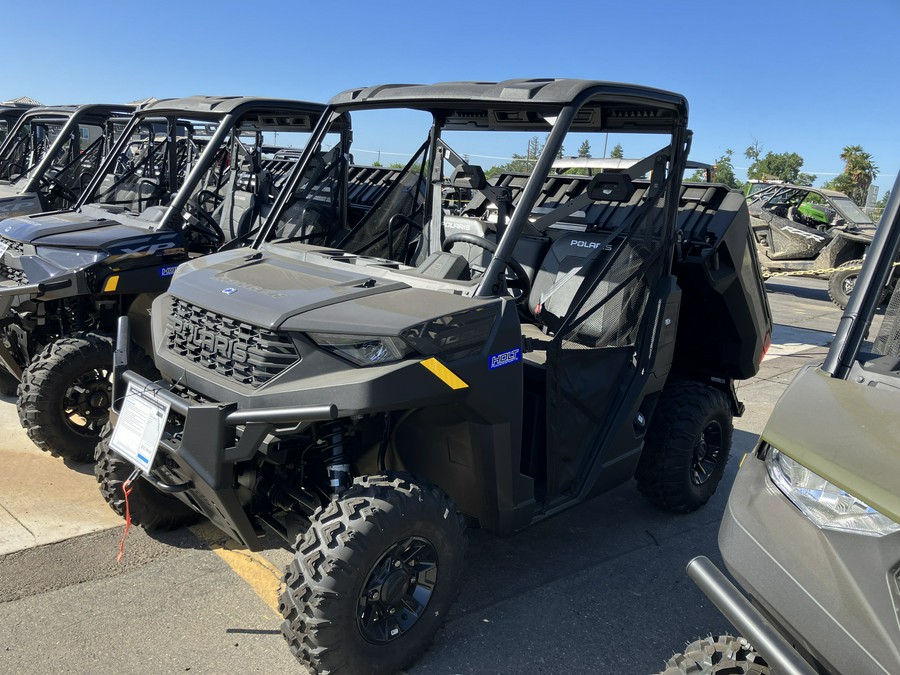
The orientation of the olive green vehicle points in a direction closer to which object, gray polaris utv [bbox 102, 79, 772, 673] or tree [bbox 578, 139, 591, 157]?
the gray polaris utv

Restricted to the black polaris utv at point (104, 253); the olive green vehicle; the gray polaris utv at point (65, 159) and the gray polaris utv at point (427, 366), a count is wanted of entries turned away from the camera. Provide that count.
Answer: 0

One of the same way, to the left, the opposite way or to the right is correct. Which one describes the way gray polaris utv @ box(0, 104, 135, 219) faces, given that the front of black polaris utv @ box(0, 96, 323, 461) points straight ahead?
the same way

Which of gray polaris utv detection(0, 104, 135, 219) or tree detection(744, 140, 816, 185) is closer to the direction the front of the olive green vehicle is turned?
the gray polaris utv

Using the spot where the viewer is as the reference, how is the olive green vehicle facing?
facing the viewer and to the left of the viewer

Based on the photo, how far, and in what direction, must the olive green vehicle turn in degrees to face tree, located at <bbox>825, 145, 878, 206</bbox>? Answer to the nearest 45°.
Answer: approximately 135° to its right

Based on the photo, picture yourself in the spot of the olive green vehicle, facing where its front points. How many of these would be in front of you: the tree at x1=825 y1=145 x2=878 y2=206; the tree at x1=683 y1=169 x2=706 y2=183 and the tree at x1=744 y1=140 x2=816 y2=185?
0

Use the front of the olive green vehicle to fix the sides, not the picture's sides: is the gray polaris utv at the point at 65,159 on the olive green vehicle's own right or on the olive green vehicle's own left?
on the olive green vehicle's own right

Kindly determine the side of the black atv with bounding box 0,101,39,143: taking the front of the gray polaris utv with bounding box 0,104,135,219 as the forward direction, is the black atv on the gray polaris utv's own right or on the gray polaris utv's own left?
on the gray polaris utv's own right

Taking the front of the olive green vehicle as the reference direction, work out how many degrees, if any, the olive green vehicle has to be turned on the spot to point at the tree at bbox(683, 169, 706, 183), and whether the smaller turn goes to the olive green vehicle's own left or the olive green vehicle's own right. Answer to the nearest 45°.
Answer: approximately 135° to the olive green vehicle's own right

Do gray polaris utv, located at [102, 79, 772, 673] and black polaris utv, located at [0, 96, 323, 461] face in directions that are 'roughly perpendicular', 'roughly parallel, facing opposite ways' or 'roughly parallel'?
roughly parallel

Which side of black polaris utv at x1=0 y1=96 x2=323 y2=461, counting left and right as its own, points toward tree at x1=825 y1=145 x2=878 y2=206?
back

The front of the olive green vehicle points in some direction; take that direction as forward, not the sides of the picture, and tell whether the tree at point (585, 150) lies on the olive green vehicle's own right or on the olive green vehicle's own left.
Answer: on the olive green vehicle's own right

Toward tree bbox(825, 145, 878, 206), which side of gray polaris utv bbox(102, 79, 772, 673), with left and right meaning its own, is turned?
back
